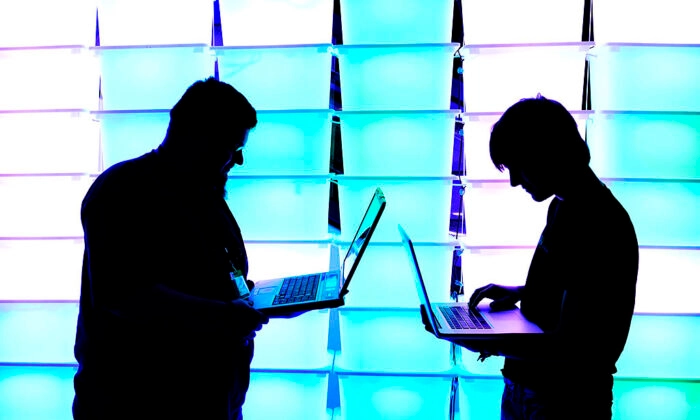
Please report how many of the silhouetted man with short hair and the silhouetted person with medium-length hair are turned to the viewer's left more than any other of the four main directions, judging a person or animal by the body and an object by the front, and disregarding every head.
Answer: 1

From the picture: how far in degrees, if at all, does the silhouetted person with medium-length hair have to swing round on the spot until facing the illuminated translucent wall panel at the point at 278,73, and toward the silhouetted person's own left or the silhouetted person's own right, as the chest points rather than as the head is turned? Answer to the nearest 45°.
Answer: approximately 45° to the silhouetted person's own right

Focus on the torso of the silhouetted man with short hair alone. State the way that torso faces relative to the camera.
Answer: to the viewer's right

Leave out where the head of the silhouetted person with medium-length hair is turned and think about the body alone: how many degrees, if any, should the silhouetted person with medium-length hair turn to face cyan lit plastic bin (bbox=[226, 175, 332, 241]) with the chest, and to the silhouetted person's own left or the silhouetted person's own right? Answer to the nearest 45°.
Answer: approximately 45° to the silhouetted person's own right

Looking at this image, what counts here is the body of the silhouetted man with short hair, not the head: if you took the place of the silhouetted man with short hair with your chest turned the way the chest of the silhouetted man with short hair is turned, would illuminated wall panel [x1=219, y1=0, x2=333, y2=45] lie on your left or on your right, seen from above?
on your left

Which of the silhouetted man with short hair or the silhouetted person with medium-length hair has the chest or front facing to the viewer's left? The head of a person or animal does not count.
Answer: the silhouetted person with medium-length hair

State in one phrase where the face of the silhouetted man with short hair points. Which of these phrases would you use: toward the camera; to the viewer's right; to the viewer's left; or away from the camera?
to the viewer's right

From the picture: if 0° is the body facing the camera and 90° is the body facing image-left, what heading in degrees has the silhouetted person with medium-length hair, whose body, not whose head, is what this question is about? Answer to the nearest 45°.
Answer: approximately 90°

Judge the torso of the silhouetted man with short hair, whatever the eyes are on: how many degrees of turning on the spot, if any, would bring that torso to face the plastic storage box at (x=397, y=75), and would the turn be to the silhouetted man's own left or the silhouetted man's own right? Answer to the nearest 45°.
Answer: approximately 45° to the silhouetted man's own left

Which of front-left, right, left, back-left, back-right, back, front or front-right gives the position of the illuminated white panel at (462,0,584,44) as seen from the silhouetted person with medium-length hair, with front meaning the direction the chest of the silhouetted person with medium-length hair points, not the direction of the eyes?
right

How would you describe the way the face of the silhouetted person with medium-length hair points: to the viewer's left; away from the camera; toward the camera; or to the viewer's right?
to the viewer's left
